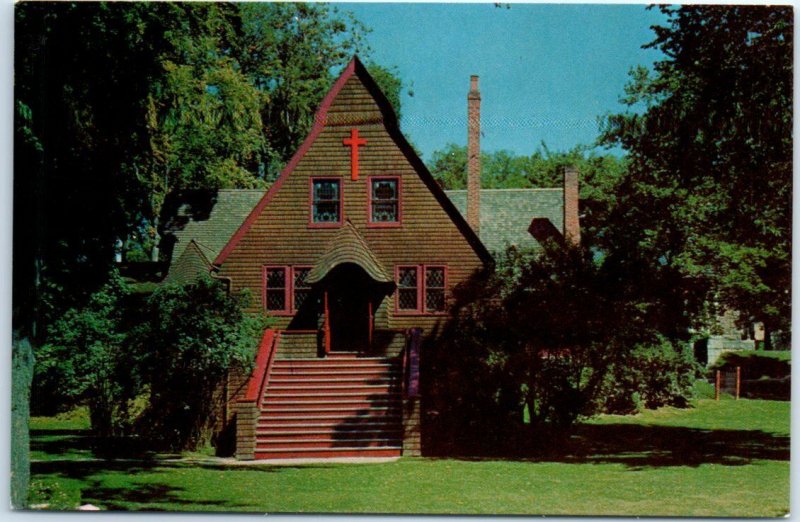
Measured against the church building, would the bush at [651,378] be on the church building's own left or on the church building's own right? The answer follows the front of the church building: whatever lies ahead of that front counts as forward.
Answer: on the church building's own left

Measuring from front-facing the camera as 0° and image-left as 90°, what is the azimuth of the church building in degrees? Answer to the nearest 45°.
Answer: approximately 0°

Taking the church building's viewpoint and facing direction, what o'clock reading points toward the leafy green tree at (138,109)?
The leafy green tree is roughly at 2 o'clock from the church building.

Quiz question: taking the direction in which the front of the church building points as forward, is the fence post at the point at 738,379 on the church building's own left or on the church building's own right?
on the church building's own left

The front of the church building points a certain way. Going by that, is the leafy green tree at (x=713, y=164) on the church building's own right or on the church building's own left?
on the church building's own left
